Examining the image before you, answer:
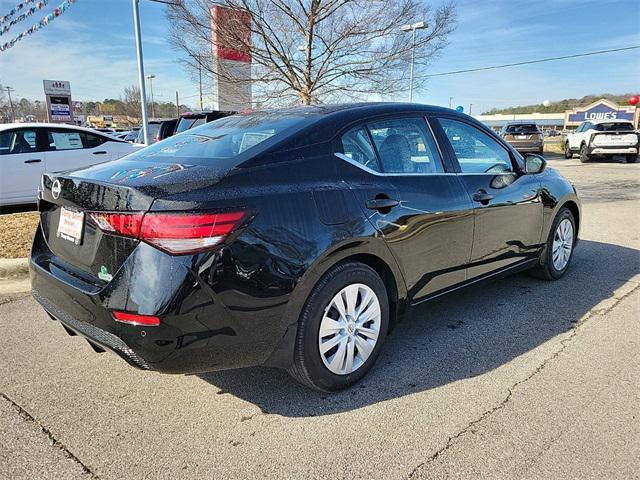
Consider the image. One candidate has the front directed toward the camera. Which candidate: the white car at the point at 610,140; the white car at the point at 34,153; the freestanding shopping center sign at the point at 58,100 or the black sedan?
the freestanding shopping center sign

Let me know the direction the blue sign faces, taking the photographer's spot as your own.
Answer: facing the viewer

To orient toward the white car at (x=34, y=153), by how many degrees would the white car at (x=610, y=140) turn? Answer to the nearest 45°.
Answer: approximately 90° to its left

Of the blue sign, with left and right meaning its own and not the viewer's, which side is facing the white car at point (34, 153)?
front

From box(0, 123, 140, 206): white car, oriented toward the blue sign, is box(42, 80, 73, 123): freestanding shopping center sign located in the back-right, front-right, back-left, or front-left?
front-left

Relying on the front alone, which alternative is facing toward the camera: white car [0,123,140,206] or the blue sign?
the blue sign

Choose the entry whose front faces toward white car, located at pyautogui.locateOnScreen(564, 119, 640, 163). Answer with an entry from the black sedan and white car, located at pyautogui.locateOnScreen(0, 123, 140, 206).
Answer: the black sedan

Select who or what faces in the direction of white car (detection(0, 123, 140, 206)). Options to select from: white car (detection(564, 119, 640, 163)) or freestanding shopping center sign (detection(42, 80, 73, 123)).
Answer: the freestanding shopping center sign

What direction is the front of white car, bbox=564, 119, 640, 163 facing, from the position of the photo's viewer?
facing away from the viewer and to the left of the viewer

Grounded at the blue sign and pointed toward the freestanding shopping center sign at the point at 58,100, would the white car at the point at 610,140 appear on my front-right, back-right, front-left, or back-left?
front-left

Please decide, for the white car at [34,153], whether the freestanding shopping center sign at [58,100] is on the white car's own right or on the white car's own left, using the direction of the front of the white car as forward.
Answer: on the white car's own right

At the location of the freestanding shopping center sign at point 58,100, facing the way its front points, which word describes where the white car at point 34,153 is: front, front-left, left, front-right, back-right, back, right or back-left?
front

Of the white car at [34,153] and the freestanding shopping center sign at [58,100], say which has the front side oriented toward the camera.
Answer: the freestanding shopping center sign

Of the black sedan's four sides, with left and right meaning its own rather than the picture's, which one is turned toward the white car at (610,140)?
front

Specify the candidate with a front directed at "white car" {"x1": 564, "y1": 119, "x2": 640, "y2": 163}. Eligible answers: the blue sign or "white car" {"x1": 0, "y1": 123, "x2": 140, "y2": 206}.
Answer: the blue sign

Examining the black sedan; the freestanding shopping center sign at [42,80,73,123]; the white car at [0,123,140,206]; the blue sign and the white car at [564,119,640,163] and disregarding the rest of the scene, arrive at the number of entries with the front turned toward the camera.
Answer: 2

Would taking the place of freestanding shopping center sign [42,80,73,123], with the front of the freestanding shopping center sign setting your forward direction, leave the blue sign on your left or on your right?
on your left

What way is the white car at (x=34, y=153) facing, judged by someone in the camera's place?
facing to the left of the viewer

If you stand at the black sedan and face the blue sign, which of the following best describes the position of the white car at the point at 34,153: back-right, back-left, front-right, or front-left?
front-left

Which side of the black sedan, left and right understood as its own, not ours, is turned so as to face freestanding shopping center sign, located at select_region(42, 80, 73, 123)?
left
